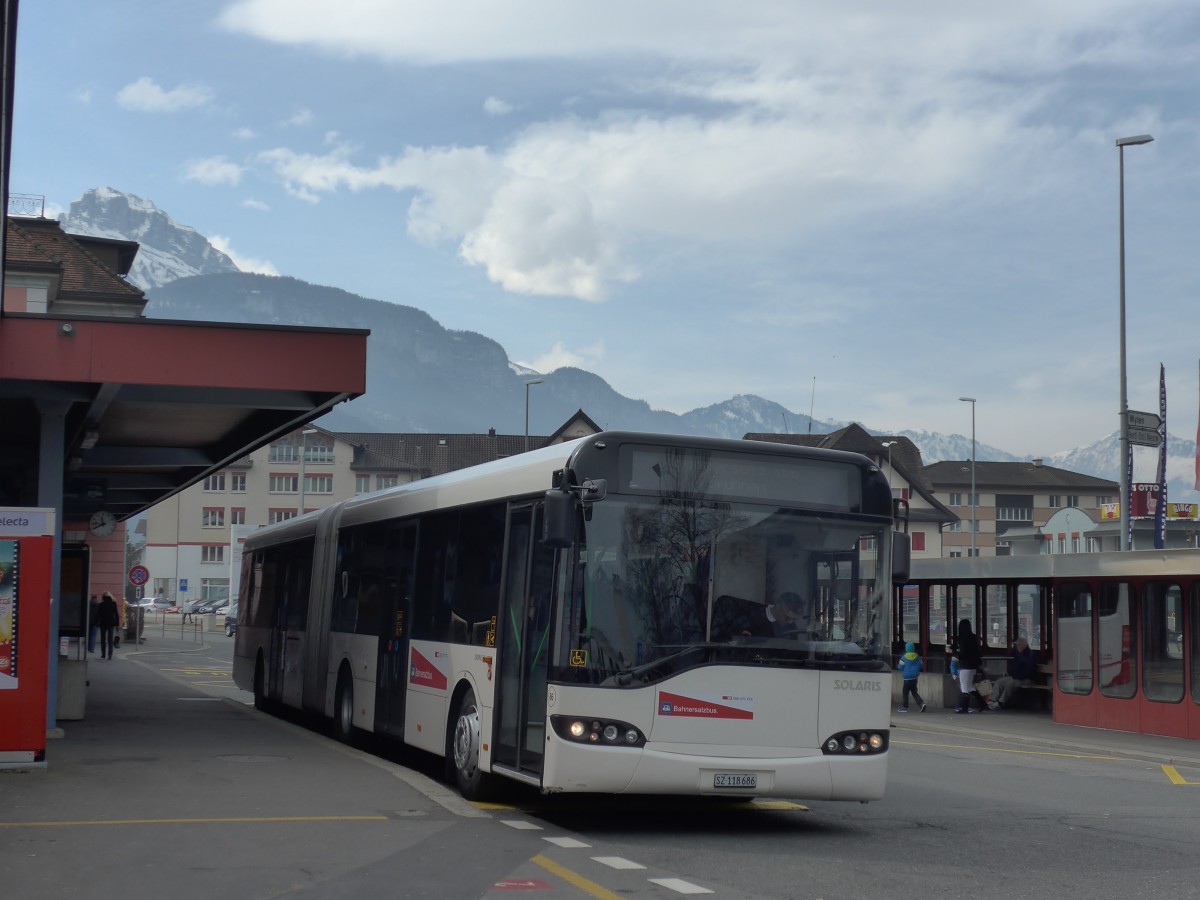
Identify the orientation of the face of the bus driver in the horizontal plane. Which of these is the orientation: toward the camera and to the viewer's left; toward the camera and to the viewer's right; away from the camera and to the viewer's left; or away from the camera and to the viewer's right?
toward the camera and to the viewer's right

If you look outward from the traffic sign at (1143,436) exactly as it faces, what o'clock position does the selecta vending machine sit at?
The selecta vending machine is roughly at 1 o'clock from the traffic sign.

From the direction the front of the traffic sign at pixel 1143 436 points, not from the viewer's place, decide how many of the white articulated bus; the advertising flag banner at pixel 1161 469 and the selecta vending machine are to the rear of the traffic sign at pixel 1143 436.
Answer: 1

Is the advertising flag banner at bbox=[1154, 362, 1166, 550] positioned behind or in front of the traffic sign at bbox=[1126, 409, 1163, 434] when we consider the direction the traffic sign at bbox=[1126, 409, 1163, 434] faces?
behind

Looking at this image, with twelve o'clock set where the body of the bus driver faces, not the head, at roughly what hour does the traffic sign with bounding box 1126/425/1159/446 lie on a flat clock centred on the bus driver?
The traffic sign is roughly at 8 o'clock from the bus driver.

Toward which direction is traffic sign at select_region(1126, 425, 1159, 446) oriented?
toward the camera

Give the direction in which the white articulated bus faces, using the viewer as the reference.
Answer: facing the viewer and to the right of the viewer

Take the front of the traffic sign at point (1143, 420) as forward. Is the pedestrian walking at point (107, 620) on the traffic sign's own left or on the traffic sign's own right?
on the traffic sign's own right

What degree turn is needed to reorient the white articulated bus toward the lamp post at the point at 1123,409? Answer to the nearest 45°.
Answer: approximately 90° to its left

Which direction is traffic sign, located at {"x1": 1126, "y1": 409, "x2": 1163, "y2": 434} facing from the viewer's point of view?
toward the camera

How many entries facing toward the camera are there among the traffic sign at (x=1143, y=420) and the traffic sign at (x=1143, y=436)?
2
